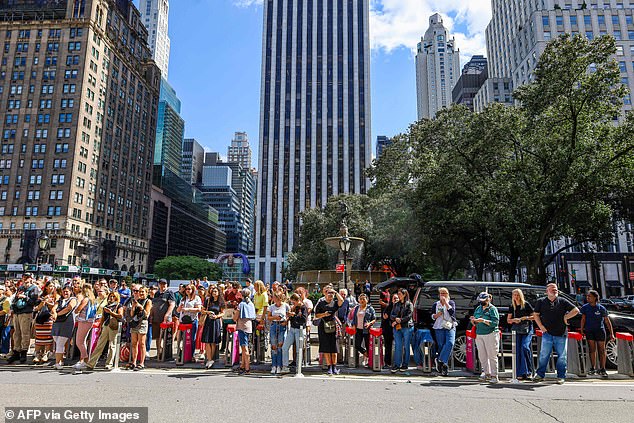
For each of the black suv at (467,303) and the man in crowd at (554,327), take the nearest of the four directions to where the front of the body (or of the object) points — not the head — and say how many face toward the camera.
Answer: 1

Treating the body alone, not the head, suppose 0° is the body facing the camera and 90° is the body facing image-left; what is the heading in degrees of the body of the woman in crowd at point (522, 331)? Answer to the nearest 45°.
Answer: approximately 45°

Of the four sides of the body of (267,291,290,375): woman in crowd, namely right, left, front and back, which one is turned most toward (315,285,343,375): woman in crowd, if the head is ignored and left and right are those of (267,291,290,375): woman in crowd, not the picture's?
left

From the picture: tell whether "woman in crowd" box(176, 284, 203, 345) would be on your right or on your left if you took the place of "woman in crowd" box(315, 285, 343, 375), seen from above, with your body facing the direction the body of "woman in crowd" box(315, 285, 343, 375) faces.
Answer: on your right

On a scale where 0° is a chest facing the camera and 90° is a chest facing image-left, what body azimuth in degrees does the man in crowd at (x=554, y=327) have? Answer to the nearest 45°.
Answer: approximately 0°
